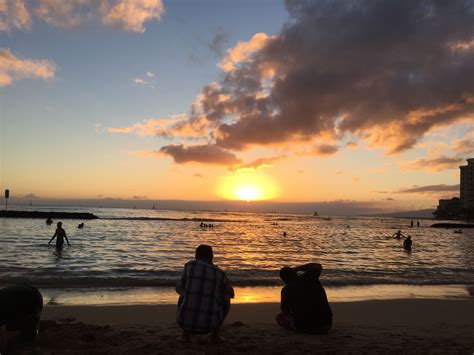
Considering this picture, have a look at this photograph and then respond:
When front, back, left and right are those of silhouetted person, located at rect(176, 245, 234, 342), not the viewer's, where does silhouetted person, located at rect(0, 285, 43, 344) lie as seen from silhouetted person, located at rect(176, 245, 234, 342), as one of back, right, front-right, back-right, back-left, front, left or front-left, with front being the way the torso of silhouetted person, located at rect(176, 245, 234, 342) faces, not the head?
left

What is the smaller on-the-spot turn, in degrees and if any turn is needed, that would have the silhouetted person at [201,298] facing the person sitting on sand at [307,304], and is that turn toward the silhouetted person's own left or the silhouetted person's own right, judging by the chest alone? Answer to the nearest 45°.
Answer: approximately 45° to the silhouetted person's own right

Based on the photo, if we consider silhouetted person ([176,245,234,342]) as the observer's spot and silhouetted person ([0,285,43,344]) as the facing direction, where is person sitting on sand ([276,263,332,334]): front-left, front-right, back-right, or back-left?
back-right

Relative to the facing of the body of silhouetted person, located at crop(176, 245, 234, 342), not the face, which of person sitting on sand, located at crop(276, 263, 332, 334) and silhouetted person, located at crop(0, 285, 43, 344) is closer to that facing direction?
the person sitting on sand

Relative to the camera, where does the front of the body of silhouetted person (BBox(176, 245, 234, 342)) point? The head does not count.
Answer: away from the camera

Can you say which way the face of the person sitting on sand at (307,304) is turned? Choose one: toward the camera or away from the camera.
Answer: away from the camera
